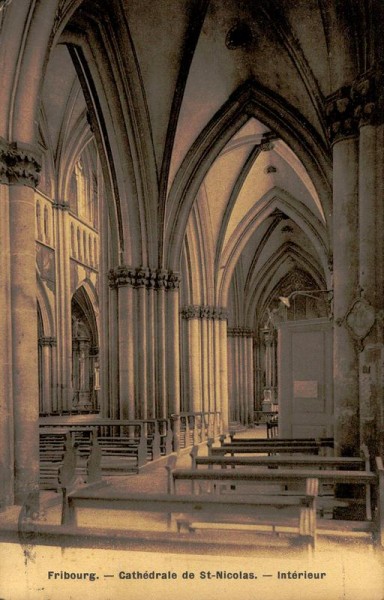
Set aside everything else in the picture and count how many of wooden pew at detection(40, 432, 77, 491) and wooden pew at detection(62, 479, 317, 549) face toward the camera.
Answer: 0

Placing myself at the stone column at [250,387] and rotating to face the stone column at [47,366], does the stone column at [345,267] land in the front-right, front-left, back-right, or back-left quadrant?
front-left

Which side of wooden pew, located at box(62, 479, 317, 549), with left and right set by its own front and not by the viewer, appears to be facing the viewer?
back

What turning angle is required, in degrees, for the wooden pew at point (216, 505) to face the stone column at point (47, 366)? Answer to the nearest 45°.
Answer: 0° — it already faces it

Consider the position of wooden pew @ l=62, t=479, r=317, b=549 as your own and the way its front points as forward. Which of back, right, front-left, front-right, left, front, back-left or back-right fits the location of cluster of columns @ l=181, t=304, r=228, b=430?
front

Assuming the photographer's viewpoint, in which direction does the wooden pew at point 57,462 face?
facing away from the viewer and to the right of the viewer

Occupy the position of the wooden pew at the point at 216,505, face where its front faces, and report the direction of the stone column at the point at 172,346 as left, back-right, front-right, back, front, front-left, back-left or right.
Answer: front

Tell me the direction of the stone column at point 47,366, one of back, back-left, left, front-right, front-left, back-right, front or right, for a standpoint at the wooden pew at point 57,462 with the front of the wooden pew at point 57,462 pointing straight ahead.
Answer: front-left

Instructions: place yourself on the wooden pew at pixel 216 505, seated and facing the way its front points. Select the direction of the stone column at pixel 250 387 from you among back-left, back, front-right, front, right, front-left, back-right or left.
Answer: front
